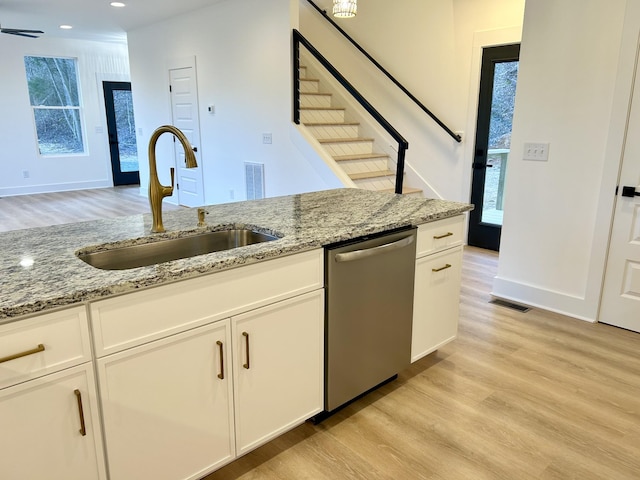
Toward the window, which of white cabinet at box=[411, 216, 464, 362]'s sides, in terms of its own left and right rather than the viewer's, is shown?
back

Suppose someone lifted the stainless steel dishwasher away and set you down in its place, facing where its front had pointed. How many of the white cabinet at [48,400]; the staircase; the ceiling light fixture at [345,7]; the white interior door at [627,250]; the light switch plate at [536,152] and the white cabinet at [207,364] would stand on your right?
2

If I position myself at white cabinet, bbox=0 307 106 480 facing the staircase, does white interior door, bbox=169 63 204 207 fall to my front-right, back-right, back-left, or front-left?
front-left

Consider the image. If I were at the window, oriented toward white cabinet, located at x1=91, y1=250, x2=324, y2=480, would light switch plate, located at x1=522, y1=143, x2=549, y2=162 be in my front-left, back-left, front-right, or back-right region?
front-left

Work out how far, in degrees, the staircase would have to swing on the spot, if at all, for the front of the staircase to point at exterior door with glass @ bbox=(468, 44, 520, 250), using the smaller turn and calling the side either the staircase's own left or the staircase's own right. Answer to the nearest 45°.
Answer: approximately 45° to the staircase's own left

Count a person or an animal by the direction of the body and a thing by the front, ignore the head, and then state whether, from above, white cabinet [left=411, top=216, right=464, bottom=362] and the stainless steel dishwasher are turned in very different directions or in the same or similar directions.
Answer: same or similar directions

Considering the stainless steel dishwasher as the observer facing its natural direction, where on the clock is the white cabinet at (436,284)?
The white cabinet is roughly at 9 o'clock from the stainless steel dishwasher.

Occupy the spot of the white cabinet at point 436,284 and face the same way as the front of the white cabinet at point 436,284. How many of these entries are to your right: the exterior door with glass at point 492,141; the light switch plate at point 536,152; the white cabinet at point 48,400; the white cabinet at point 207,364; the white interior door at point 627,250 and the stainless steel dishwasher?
3

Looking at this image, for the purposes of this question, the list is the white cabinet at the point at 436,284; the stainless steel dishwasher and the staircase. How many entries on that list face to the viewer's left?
0

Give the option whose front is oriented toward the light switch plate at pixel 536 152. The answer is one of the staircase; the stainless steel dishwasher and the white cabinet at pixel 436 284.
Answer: the staircase

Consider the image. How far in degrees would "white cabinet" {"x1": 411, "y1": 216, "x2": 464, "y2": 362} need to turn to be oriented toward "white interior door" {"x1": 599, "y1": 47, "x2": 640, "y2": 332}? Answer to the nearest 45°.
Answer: approximately 90° to its left

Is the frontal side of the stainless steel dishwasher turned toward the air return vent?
no

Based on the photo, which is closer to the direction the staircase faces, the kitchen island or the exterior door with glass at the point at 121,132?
the kitchen island

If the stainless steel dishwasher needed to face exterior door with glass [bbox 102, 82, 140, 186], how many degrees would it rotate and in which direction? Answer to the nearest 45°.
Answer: approximately 180°

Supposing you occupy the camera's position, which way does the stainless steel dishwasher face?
facing the viewer and to the right of the viewer

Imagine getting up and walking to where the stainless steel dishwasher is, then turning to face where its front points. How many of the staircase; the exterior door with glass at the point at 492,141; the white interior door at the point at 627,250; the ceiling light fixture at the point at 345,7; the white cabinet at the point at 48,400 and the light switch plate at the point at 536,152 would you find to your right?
1

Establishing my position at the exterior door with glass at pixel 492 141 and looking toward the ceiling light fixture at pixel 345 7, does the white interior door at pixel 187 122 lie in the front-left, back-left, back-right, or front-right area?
front-right

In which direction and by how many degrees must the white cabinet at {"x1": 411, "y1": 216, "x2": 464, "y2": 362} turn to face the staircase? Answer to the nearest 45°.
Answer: approximately 135° to its left

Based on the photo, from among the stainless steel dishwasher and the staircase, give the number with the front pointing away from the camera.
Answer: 0
